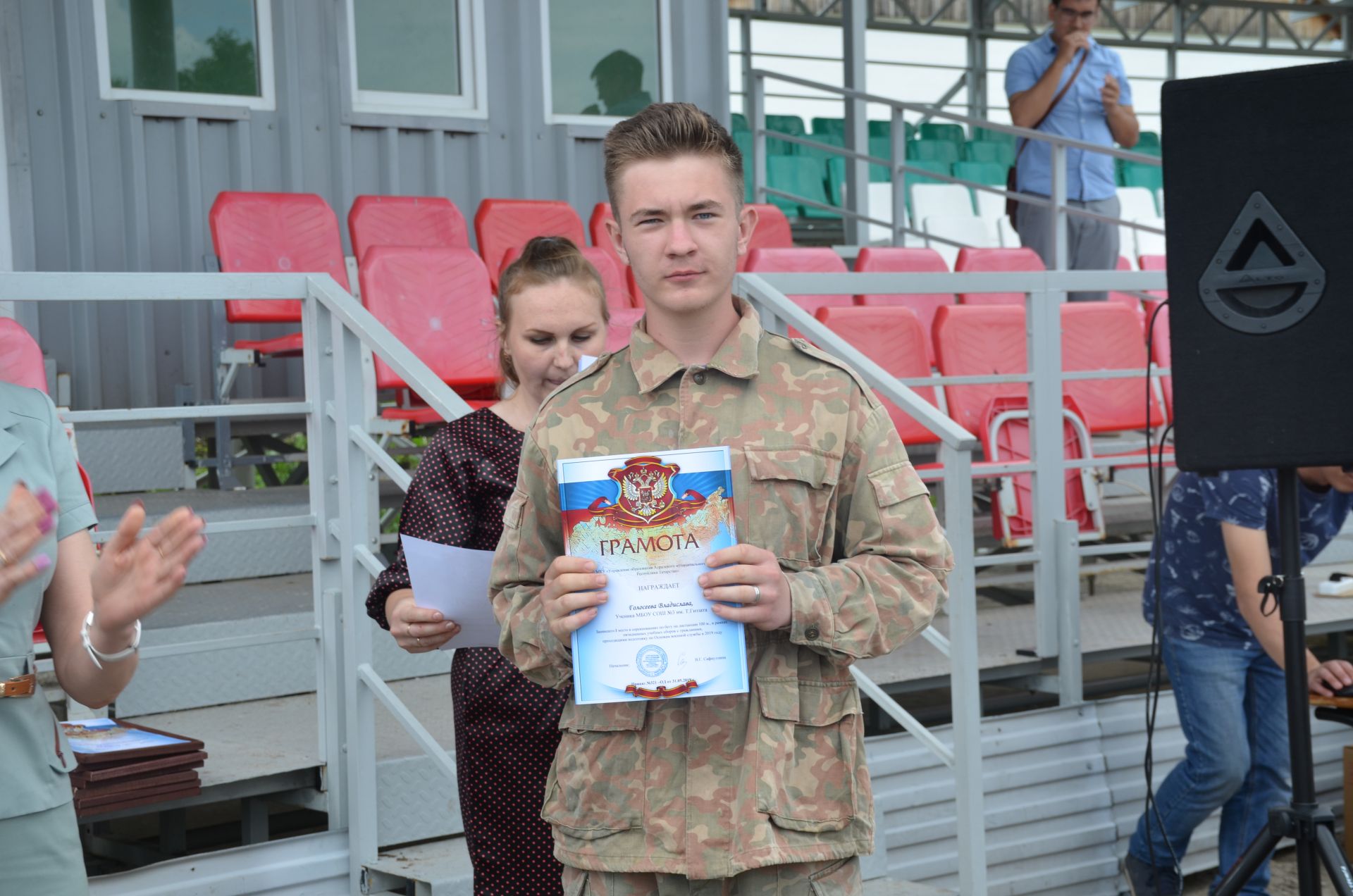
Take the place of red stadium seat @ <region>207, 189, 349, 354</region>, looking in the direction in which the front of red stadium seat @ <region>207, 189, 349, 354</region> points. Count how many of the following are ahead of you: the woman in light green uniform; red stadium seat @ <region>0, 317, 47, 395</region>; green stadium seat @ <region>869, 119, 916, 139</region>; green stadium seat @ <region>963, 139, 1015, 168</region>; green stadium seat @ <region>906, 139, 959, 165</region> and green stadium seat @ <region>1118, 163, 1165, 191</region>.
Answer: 2

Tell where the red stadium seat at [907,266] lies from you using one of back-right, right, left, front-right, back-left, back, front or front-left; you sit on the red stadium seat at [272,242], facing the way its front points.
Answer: left

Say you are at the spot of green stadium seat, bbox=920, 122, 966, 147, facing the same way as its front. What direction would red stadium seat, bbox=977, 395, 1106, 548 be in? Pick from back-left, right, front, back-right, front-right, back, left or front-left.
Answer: front

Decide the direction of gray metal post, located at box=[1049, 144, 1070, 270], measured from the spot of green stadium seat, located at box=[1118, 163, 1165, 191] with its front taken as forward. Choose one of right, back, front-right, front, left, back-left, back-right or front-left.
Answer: front-right

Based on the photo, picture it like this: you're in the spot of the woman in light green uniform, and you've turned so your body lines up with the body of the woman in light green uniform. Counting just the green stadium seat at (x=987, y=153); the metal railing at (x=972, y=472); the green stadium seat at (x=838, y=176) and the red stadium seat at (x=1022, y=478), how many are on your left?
4

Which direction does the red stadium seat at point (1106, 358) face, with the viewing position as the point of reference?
facing the viewer and to the right of the viewer

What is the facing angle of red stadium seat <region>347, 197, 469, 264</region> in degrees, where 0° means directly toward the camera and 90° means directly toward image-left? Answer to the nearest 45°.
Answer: approximately 315°

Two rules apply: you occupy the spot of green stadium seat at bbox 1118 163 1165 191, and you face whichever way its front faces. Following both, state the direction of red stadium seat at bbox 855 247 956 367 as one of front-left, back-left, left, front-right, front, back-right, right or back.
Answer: front-right

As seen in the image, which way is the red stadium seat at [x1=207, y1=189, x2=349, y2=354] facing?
toward the camera

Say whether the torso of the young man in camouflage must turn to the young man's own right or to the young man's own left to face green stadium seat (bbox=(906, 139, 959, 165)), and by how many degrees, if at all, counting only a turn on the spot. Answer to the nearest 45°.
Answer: approximately 180°

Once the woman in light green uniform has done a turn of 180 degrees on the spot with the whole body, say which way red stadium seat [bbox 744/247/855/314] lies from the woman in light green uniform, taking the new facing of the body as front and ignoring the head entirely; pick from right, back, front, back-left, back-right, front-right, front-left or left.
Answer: right

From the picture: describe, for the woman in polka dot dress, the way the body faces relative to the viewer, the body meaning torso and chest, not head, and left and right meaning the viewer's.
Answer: facing the viewer

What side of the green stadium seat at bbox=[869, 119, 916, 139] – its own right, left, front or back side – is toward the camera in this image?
front

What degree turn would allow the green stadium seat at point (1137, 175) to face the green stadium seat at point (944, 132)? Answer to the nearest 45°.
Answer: approximately 135° to its right

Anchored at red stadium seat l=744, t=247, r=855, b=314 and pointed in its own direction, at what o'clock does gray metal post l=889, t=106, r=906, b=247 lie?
The gray metal post is roughly at 8 o'clock from the red stadium seat.

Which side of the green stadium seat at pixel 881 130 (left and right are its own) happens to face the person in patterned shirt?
front
